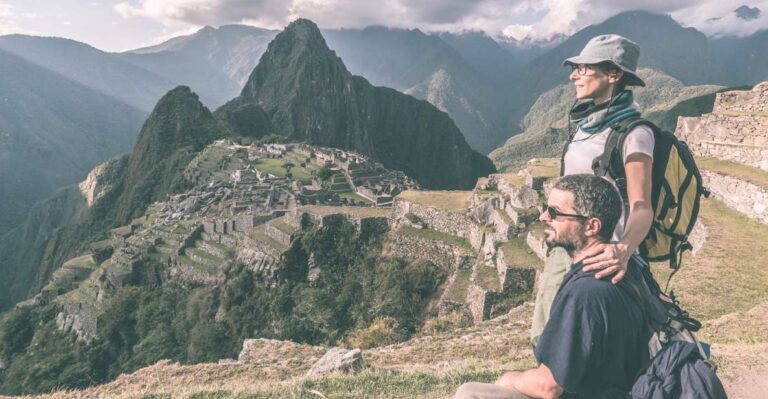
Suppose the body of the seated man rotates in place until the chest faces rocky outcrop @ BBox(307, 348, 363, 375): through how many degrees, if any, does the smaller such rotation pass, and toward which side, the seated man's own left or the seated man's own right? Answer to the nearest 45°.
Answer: approximately 45° to the seated man's own right

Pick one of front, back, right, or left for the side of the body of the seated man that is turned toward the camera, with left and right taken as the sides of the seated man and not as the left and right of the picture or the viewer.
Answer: left

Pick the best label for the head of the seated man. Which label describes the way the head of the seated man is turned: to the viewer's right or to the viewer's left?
to the viewer's left

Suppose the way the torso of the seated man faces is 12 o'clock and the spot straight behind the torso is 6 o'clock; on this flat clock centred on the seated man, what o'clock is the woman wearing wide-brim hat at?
The woman wearing wide-brim hat is roughly at 3 o'clock from the seated man.

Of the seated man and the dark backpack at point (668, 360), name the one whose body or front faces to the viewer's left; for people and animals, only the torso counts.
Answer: the seated man

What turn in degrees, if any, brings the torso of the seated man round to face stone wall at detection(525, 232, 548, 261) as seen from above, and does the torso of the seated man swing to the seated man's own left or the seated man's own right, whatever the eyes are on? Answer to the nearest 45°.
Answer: approximately 90° to the seated man's own right

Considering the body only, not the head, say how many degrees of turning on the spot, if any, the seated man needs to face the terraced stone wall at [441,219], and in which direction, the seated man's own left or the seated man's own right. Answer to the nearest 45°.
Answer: approximately 90° to the seated man's own right
